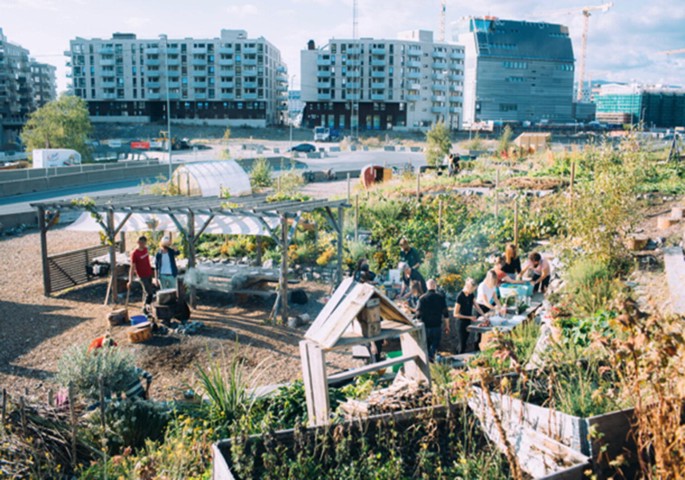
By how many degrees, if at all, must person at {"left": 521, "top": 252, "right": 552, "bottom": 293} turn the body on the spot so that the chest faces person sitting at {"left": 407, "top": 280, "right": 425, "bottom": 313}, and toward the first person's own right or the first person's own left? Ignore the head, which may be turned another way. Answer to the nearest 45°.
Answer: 0° — they already face them

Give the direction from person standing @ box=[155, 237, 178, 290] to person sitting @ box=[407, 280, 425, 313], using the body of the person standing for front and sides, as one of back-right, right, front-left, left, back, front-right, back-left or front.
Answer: front-left

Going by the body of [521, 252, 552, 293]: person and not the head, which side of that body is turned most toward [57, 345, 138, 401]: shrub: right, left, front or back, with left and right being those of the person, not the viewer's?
front

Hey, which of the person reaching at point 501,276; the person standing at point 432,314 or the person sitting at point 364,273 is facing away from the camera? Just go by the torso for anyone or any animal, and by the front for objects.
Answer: the person standing

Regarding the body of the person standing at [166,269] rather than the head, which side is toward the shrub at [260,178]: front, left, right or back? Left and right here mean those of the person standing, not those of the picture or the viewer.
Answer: back

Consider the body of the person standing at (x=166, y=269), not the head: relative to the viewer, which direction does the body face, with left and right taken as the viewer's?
facing the viewer

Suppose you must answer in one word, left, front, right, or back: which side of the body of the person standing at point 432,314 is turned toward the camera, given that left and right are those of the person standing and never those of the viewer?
back

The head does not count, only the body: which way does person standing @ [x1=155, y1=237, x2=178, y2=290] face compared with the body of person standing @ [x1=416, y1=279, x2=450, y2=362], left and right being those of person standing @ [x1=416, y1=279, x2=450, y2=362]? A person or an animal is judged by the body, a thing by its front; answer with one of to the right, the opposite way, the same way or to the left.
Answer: the opposite way

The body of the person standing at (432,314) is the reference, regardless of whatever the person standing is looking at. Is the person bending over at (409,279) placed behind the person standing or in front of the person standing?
in front

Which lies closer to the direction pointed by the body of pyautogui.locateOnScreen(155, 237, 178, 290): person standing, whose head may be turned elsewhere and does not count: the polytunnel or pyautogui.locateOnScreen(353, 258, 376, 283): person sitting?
the person sitting
